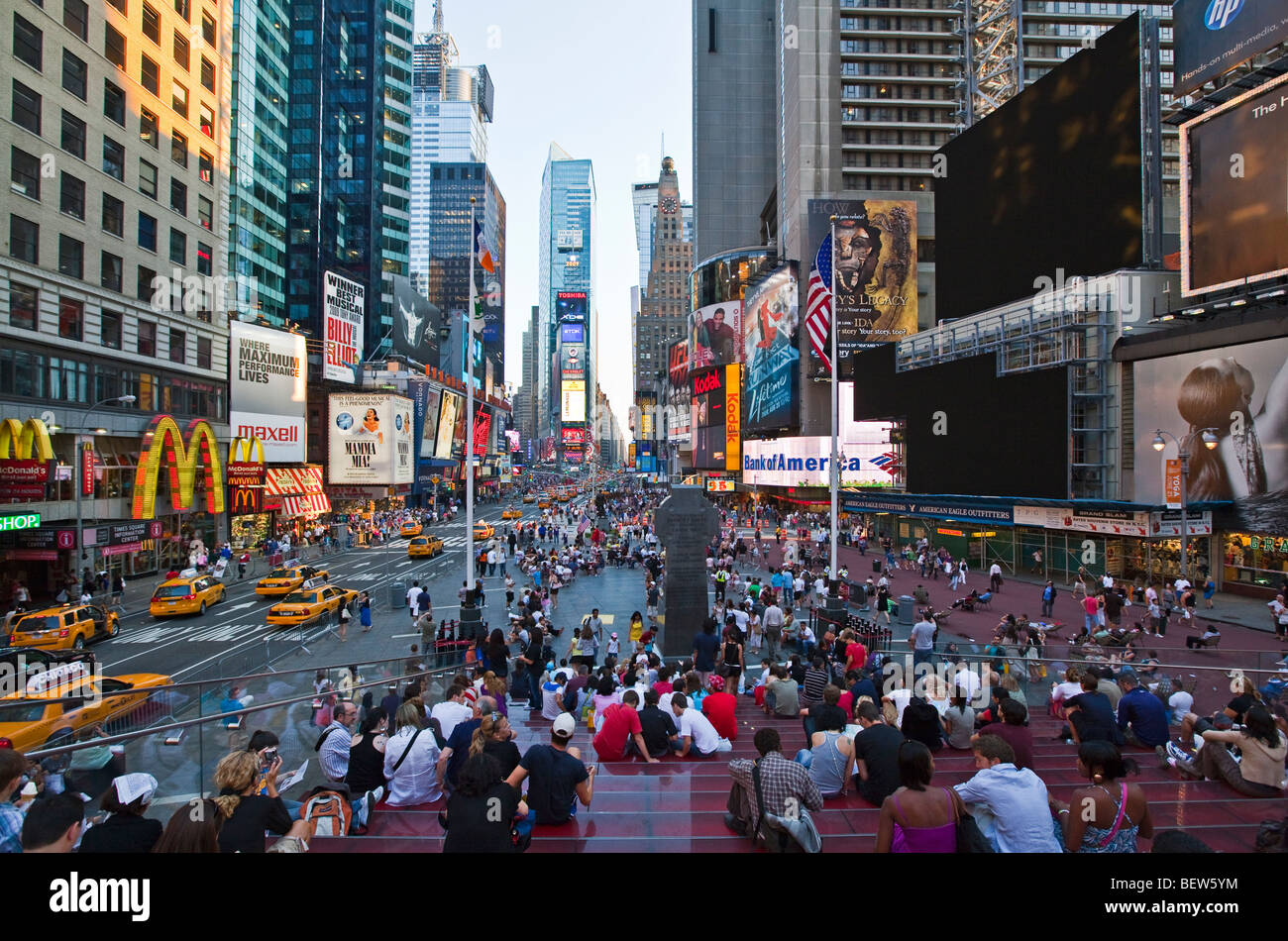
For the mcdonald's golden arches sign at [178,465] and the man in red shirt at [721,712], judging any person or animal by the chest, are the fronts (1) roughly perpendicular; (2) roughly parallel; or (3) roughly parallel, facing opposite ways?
roughly perpendicular

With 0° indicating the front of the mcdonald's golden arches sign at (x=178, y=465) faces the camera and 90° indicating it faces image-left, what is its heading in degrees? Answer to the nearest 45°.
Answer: approximately 315°

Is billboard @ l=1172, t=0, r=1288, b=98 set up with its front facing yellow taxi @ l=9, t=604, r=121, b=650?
yes

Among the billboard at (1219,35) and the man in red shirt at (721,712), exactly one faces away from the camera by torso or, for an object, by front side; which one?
the man in red shirt

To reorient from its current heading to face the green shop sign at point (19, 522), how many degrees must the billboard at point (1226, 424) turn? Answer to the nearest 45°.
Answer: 0° — it already faces it

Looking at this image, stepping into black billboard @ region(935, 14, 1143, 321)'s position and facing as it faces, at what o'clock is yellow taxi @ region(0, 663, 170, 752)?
The yellow taxi is roughly at 11 o'clock from the black billboard.

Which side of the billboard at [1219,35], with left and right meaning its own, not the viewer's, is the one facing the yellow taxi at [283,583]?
front

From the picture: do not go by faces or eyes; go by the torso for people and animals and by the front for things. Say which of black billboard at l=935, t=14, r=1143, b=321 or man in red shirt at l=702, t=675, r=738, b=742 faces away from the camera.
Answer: the man in red shirt

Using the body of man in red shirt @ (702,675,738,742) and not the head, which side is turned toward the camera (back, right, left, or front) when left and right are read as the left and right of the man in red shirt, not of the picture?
back

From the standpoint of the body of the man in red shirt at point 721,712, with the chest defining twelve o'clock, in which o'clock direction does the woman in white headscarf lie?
The woman in white headscarf is roughly at 7 o'clock from the man in red shirt.

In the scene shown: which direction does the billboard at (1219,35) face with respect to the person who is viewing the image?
facing the viewer and to the left of the viewer
